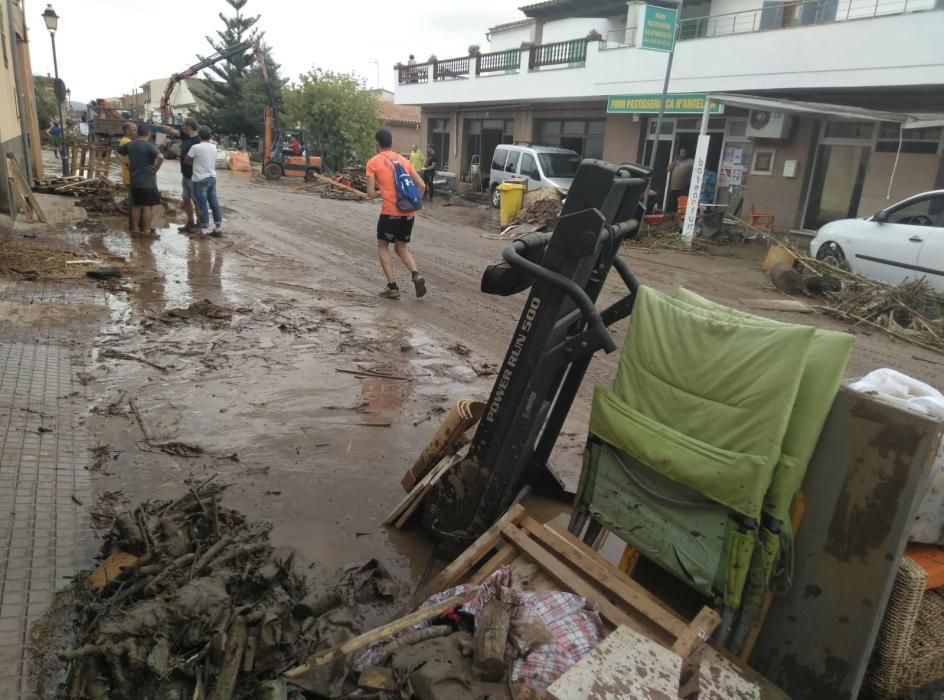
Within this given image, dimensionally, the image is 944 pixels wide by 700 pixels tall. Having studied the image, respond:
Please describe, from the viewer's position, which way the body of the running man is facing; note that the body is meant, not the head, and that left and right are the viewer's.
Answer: facing away from the viewer and to the left of the viewer

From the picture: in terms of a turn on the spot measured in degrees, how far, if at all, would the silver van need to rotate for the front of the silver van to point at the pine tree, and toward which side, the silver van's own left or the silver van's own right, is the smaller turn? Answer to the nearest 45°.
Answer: approximately 180°

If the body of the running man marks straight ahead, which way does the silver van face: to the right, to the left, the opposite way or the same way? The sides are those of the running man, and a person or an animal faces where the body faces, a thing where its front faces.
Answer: the opposite way

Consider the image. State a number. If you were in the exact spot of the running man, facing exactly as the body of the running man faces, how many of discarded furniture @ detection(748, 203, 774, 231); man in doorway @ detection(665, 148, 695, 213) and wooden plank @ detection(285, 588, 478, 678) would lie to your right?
2

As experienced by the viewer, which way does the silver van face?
facing the viewer and to the right of the viewer

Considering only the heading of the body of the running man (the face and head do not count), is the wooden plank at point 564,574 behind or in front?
behind

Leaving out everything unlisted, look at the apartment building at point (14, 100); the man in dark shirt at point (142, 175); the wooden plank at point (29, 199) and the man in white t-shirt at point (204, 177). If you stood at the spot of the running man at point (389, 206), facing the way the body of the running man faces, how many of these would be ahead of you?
4

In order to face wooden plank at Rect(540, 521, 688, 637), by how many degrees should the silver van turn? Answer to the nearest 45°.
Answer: approximately 45° to its right

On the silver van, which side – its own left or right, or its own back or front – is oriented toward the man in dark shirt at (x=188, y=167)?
right

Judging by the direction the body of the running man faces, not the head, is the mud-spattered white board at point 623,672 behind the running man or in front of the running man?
behind
